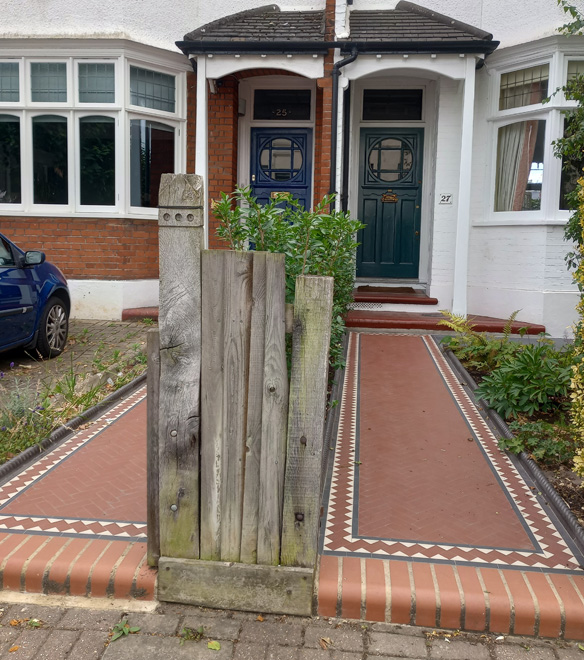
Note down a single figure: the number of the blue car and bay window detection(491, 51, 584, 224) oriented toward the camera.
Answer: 1

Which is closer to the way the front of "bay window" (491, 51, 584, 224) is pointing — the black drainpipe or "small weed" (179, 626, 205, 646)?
the small weed

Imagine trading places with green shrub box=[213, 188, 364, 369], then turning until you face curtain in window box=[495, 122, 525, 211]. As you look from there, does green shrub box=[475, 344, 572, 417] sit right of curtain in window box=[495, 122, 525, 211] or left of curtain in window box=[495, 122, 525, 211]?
right

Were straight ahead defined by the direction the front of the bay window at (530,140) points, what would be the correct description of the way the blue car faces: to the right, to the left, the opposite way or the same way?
the opposite way

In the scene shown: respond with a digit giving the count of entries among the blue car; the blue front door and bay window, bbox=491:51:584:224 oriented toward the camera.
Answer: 2

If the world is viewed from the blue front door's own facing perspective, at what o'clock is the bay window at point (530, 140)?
The bay window is roughly at 10 o'clock from the blue front door.

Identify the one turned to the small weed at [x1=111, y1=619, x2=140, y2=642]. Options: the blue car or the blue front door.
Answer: the blue front door

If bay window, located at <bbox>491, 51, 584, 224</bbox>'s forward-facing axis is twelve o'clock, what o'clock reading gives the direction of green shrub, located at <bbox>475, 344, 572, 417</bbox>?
The green shrub is roughly at 12 o'clock from the bay window.

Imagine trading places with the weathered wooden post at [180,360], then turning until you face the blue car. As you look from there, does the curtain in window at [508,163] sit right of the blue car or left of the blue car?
right

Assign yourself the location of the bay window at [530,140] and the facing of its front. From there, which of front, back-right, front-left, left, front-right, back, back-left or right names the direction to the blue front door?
right

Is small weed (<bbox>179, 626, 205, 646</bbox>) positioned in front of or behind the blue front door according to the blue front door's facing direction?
in front

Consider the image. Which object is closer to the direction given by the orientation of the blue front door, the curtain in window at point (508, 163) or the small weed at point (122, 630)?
the small weed
